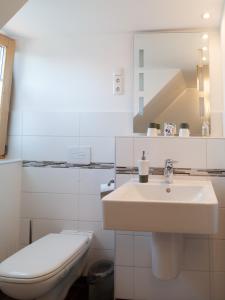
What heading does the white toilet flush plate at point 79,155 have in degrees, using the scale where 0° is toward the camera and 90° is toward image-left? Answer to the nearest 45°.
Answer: approximately 0°

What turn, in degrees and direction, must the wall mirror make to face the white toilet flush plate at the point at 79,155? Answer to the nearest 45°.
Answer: approximately 90° to its right

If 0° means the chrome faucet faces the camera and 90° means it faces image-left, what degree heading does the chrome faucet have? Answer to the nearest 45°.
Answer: approximately 0°
